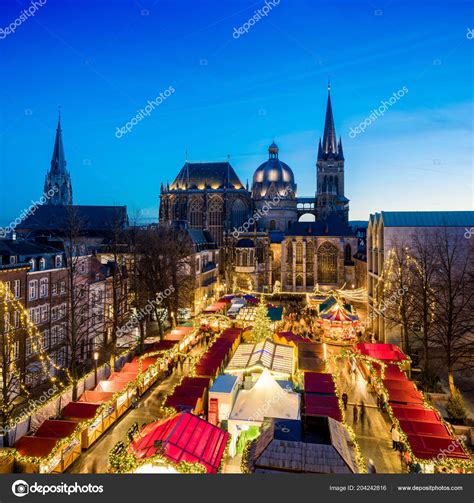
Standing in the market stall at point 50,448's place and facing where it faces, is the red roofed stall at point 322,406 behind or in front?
in front

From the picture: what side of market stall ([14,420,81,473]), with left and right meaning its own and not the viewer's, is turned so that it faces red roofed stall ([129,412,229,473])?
front

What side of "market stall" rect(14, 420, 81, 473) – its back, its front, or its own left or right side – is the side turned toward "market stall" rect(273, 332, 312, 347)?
left

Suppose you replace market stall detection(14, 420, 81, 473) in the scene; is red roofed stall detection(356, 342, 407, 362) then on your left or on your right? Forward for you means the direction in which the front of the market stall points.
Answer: on your left

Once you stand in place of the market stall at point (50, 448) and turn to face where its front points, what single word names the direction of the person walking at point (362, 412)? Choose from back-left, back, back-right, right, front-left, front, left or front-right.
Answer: front-left

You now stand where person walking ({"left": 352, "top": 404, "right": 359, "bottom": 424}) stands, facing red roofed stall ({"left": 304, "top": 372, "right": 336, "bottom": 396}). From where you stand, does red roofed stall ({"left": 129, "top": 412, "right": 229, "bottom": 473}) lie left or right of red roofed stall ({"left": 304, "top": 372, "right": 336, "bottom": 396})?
left

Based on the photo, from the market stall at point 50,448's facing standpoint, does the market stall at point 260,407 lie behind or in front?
in front

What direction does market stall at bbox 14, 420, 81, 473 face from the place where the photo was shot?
facing the viewer and to the right of the viewer

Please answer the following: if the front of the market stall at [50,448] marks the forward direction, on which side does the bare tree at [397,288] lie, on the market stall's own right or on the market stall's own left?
on the market stall's own left

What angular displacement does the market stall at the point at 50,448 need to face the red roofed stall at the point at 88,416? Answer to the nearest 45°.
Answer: approximately 90° to its left
